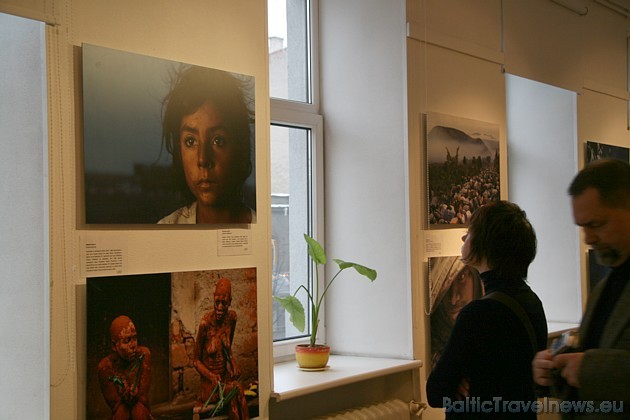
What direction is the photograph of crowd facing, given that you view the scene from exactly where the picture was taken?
facing the viewer and to the right of the viewer

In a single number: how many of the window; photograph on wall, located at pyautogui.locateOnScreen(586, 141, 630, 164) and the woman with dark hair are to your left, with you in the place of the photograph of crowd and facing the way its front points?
1

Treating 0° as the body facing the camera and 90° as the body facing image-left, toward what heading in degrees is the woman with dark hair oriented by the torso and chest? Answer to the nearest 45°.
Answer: approximately 135°

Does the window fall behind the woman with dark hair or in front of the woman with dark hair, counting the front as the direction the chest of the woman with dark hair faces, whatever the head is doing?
in front

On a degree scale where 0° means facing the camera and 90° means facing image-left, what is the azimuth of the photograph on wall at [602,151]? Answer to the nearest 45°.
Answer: approximately 315°

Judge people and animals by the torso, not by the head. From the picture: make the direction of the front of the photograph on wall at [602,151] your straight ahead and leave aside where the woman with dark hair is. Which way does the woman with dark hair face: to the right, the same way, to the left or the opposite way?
the opposite way

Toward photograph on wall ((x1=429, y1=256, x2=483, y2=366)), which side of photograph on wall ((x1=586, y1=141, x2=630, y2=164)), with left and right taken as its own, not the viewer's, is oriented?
right

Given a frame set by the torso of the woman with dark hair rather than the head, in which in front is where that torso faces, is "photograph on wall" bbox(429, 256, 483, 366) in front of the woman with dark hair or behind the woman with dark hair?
in front

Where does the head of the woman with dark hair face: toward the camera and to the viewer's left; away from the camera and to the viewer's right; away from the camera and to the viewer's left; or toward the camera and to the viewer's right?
away from the camera and to the viewer's left

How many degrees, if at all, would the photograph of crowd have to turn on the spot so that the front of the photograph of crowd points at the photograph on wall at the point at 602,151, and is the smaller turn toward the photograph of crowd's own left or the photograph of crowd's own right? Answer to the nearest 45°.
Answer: approximately 90° to the photograph of crowd's own left
